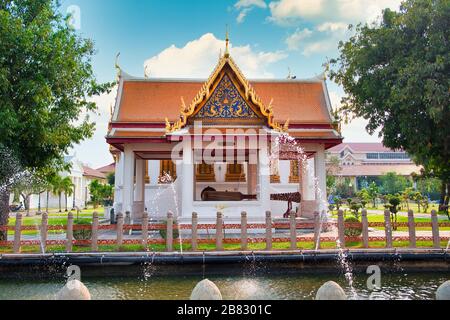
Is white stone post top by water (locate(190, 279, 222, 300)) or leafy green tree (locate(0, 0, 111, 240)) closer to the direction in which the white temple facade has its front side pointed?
the white stone post top by water

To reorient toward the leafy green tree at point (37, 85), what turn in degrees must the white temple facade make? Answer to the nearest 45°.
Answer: approximately 45° to its right

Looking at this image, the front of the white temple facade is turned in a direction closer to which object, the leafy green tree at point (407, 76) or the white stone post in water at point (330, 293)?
the white stone post in water

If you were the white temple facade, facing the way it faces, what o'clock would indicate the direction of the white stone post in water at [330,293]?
The white stone post in water is roughly at 12 o'clock from the white temple facade.

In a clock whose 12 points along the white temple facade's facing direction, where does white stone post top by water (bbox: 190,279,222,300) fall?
The white stone post top by water is roughly at 12 o'clock from the white temple facade.

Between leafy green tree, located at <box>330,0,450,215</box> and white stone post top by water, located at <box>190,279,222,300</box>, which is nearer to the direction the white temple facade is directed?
the white stone post top by water

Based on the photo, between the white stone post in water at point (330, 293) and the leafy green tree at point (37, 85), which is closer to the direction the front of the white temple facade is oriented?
the white stone post in water

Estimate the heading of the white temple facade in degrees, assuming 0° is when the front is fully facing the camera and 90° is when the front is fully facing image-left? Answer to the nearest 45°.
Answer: approximately 0°
